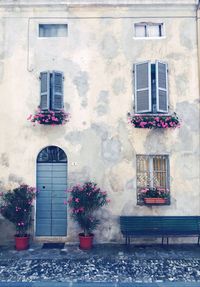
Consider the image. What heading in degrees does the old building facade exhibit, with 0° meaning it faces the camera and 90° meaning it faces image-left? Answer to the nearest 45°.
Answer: approximately 0°

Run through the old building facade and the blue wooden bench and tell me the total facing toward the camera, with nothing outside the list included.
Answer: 2

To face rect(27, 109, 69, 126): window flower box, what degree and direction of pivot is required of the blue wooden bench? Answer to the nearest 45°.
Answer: approximately 90° to its right

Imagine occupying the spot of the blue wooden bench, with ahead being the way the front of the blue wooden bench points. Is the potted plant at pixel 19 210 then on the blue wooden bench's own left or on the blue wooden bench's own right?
on the blue wooden bench's own right

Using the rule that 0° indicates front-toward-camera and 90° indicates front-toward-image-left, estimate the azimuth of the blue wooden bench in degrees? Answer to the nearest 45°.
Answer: approximately 0°
